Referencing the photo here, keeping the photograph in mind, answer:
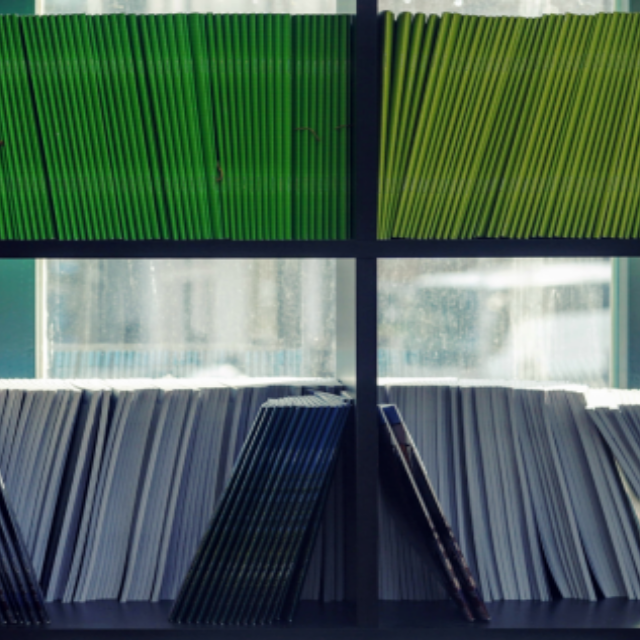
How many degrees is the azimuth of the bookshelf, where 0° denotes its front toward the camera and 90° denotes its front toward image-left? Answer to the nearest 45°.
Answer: approximately 0°
